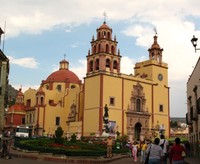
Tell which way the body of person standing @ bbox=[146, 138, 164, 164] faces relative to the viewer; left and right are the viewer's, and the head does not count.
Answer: facing away from the viewer
